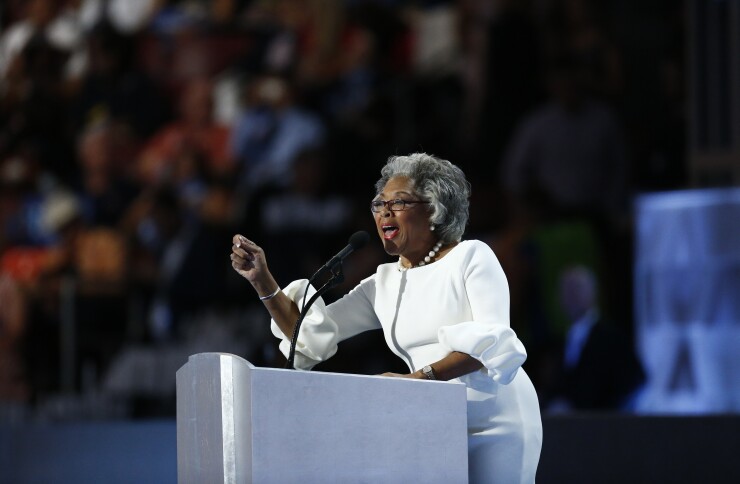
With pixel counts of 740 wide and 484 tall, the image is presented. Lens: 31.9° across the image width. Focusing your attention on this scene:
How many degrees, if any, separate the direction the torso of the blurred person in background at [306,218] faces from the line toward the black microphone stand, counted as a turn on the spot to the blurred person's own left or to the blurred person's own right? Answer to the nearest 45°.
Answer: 0° — they already face it

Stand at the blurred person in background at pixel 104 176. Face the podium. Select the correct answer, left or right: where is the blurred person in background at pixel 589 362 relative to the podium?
left

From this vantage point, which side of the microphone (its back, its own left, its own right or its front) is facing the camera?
right

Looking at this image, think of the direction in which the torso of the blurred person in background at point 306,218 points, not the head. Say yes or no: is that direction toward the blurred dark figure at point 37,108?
no

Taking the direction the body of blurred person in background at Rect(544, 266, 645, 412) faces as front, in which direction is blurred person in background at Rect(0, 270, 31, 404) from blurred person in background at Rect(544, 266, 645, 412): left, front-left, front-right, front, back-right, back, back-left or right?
front-right

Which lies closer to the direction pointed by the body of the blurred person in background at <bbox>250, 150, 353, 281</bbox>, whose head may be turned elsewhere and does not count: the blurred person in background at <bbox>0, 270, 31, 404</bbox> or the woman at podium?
the woman at podium

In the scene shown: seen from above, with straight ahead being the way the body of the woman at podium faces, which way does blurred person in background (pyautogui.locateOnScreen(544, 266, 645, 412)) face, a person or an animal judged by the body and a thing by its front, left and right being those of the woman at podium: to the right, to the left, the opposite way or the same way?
the same way

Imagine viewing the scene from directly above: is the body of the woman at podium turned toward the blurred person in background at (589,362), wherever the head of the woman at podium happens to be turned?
no

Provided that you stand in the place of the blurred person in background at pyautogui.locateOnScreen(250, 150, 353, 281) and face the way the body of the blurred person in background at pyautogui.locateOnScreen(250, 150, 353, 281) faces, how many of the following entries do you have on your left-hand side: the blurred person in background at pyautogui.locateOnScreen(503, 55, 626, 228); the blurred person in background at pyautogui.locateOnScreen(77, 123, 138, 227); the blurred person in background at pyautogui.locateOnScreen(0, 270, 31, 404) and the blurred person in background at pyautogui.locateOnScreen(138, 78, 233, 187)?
1

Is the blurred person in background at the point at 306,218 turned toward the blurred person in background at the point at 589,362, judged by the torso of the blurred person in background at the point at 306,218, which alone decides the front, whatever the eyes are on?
no

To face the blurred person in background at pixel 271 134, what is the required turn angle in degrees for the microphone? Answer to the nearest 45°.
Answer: approximately 90° to its left

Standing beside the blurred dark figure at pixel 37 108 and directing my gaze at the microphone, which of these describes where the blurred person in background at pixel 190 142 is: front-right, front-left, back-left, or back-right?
front-left

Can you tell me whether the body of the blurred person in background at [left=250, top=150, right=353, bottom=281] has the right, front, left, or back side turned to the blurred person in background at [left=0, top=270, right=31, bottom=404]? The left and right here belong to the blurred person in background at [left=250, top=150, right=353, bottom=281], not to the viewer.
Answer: right

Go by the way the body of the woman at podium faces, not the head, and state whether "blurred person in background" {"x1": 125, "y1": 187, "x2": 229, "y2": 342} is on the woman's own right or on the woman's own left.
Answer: on the woman's own right

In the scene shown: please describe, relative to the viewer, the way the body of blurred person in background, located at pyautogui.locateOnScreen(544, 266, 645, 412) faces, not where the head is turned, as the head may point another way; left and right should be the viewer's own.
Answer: facing the viewer and to the left of the viewer

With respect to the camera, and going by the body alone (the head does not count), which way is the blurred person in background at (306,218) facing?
toward the camera
